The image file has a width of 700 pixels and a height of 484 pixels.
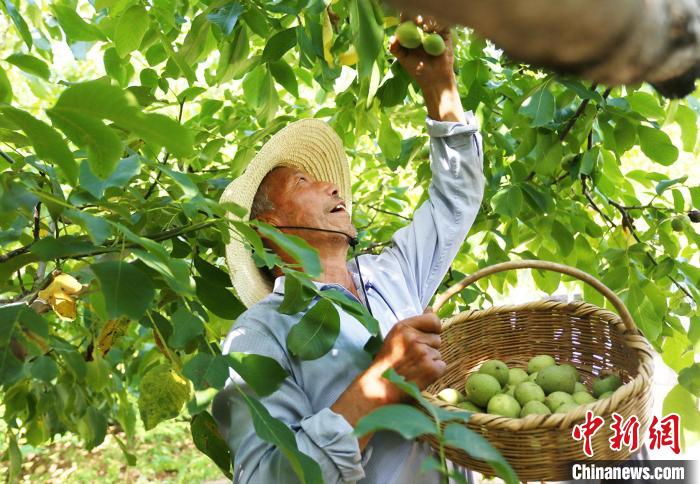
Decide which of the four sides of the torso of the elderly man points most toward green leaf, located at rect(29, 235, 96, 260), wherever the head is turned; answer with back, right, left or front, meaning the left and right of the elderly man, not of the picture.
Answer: right

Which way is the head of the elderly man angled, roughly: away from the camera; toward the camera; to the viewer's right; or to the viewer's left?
to the viewer's right

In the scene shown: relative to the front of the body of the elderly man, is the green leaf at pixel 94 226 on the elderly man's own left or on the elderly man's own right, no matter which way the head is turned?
on the elderly man's own right

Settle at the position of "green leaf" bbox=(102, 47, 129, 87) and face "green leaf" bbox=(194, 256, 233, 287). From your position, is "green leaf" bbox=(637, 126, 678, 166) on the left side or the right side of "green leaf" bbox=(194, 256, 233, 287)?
left

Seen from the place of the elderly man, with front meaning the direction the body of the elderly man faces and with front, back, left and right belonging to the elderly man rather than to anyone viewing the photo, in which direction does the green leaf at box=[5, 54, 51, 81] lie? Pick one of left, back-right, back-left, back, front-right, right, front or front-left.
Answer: right

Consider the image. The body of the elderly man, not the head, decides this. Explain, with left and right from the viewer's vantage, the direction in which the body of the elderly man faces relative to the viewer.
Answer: facing the viewer and to the right of the viewer

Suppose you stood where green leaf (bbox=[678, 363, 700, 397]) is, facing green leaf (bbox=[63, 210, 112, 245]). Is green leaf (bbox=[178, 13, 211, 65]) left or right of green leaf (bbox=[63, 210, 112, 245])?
right

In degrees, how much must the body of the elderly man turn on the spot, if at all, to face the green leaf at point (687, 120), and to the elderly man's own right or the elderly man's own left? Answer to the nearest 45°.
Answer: approximately 45° to the elderly man's own left

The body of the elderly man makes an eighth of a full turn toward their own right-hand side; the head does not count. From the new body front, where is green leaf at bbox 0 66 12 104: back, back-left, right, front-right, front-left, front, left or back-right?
front-right

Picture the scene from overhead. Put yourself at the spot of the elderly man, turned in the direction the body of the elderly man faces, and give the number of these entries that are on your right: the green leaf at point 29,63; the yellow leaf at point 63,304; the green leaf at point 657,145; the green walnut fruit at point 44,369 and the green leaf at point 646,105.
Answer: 3
